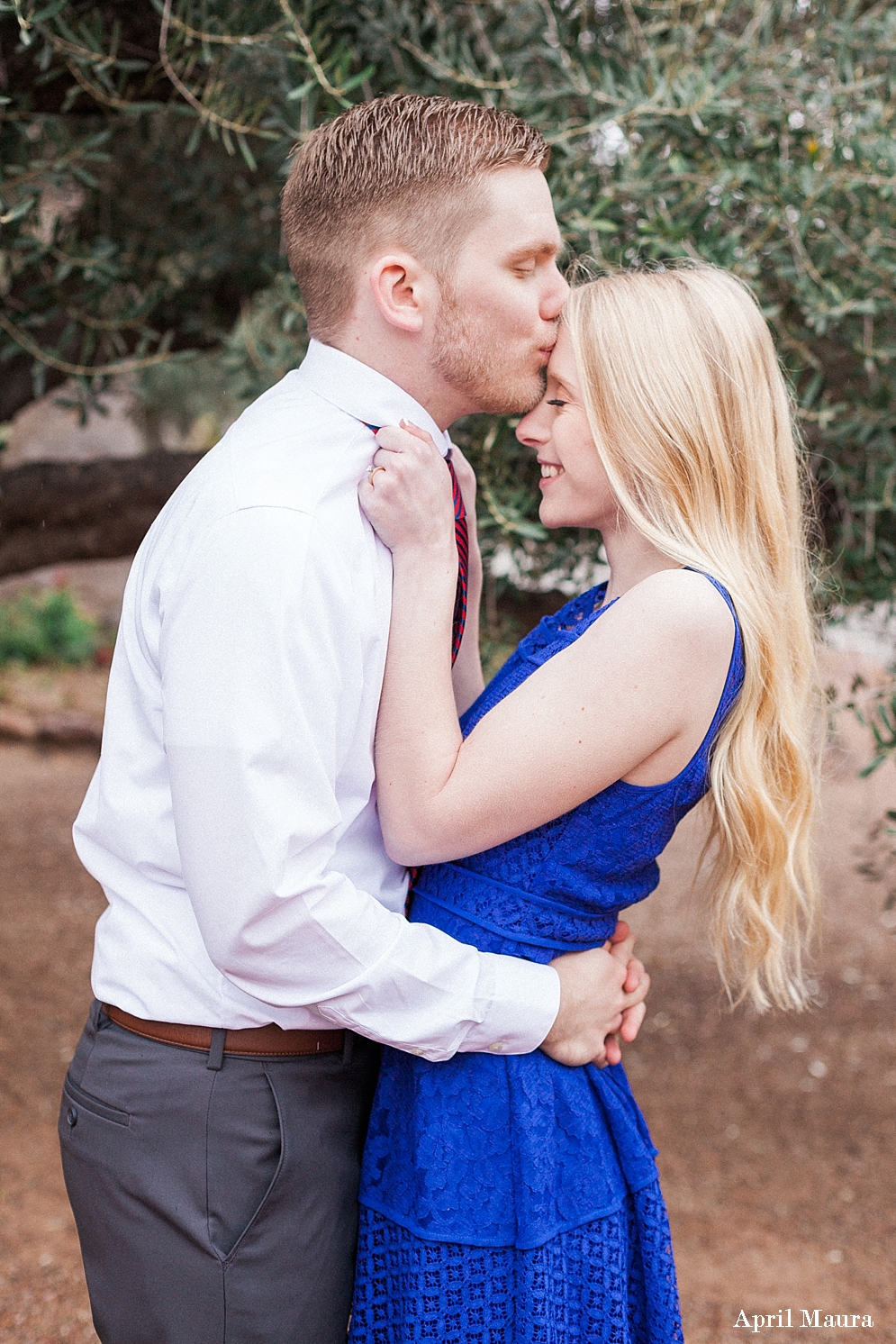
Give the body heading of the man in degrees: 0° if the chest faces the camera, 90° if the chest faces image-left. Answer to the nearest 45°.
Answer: approximately 270°

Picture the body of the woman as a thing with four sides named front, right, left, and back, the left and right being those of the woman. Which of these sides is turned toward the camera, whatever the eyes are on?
left

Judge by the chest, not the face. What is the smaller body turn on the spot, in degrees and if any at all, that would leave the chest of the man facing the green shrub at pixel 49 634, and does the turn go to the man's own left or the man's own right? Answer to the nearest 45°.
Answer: approximately 90° to the man's own left

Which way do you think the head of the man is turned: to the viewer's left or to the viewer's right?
to the viewer's right

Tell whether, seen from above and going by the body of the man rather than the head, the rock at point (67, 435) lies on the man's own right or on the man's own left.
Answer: on the man's own left

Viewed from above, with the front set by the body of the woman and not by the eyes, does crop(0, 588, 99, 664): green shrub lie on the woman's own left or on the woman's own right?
on the woman's own right

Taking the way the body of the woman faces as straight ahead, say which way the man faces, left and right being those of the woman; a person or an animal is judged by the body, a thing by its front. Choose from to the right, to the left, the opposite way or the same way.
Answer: the opposite way

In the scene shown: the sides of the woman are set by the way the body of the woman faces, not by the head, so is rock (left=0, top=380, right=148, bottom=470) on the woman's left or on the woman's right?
on the woman's right

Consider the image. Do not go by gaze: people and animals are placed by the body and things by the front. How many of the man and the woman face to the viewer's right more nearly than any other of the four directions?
1
